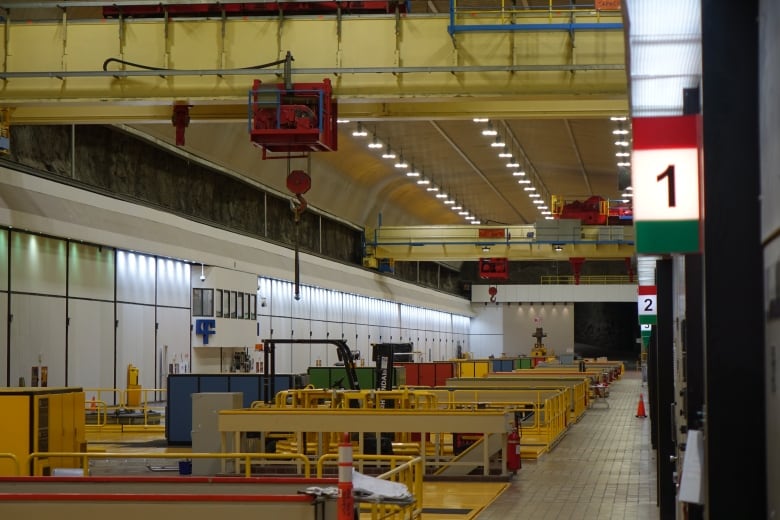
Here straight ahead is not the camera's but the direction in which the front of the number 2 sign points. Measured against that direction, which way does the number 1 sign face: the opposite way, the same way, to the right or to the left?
the same way

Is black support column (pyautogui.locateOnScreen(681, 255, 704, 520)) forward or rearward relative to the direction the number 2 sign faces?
forward

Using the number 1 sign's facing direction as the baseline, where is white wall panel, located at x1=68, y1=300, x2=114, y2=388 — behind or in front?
behind

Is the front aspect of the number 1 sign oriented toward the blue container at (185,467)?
no

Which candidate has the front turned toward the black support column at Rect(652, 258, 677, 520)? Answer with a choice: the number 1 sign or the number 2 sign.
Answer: the number 2 sign

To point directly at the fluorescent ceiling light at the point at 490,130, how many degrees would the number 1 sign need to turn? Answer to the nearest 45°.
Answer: approximately 180°

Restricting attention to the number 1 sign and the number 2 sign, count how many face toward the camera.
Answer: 2

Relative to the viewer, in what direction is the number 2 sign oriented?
toward the camera

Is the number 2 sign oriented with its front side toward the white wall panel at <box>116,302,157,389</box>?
no

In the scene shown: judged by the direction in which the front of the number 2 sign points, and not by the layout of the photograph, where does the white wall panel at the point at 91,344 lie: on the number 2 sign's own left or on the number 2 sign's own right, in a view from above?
on the number 2 sign's own right

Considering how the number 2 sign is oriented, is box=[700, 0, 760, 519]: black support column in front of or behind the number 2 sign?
in front

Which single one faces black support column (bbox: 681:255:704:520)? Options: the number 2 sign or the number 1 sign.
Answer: the number 2 sign
